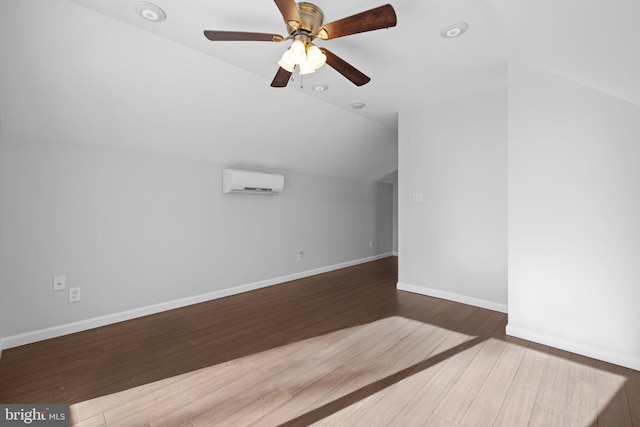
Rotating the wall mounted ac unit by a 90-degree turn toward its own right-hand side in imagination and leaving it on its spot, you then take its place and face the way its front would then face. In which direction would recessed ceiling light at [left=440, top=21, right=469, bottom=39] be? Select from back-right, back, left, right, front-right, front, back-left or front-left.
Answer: left

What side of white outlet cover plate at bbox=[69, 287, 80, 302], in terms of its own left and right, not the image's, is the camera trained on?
front

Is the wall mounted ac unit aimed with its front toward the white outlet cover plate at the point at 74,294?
no

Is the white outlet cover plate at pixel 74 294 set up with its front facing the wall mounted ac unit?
no

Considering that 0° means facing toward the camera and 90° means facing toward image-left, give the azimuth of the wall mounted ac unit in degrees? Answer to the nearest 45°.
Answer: approximately 315°

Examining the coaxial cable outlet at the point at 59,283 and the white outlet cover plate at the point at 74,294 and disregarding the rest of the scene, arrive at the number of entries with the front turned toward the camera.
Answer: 2

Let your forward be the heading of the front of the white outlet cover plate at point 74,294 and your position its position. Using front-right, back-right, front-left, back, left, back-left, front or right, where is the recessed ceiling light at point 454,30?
front-left

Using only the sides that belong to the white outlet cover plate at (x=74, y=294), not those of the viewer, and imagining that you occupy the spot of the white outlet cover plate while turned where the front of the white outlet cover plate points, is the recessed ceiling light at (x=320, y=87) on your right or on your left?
on your left

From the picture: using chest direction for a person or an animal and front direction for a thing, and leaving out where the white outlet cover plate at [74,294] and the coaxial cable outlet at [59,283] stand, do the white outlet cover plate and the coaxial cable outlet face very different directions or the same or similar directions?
same or similar directions

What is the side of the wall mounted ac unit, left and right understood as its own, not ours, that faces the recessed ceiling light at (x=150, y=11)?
right

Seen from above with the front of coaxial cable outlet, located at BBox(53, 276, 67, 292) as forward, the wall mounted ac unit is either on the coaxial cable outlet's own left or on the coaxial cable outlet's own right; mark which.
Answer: on the coaxial cable outlet's own left

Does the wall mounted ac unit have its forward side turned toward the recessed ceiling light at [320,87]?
yes

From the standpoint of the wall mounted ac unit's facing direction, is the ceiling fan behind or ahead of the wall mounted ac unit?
ahead
